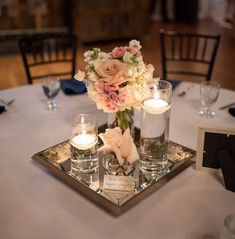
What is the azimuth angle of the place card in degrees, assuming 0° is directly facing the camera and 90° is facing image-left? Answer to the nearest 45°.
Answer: approximately 0°

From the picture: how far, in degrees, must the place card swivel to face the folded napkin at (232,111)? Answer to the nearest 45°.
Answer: approximately 135° to its left

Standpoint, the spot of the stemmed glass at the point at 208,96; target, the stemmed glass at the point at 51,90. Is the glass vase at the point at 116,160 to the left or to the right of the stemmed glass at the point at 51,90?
left
